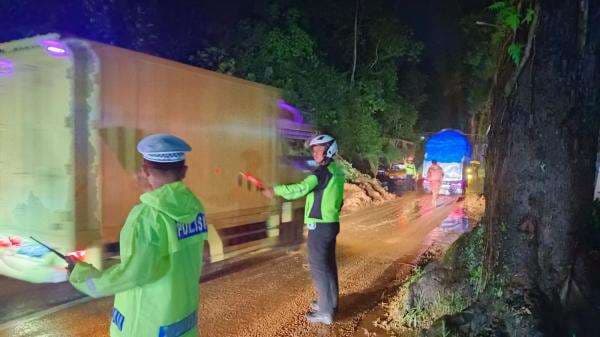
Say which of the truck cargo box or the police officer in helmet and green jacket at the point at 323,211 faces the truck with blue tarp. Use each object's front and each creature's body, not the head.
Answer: the truck cargo box

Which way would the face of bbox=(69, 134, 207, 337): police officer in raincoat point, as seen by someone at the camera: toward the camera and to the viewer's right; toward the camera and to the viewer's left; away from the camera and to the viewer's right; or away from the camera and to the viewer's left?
away from the camera and to the viewer's left

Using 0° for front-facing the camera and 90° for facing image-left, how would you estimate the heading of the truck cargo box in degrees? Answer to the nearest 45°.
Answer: approximately 225°

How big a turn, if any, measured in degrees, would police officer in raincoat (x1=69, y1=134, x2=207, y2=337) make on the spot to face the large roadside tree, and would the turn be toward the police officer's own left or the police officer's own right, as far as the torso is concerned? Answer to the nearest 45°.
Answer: approximately 135° to the police officer's own right

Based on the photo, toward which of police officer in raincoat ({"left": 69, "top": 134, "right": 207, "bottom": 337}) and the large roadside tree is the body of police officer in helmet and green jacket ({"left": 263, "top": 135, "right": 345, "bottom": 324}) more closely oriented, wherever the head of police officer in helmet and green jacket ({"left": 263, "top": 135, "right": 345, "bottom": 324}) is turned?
the police officer in raincoat

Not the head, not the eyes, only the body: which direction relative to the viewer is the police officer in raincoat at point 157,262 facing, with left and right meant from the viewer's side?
facing away from the viewer and to the left of the viewer

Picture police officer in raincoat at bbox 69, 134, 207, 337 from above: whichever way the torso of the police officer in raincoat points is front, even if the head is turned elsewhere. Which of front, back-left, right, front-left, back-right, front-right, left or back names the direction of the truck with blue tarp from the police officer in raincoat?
right
